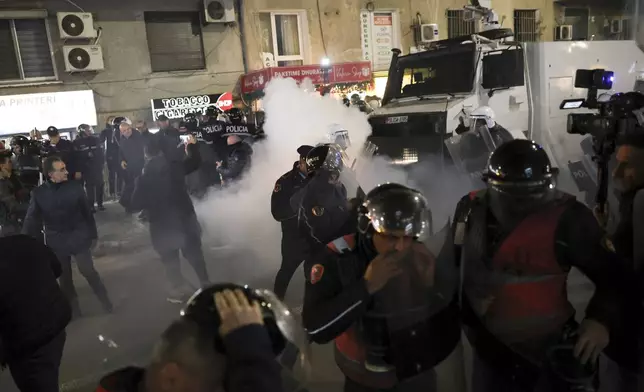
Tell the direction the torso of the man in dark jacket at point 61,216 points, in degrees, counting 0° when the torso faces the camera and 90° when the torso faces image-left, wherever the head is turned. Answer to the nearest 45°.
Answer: approximately 0°

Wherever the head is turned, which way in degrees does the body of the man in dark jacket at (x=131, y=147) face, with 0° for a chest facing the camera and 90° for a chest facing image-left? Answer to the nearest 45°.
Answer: approximately 45°

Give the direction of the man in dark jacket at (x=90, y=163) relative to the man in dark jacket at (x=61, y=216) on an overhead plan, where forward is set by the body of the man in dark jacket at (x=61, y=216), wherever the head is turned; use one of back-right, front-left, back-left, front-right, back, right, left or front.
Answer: back

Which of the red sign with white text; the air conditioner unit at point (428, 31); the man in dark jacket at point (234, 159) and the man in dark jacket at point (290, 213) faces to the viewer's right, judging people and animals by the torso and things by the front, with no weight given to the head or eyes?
the man in dark jacket at point (290, 213)

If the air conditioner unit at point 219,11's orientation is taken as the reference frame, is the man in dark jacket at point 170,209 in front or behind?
in front

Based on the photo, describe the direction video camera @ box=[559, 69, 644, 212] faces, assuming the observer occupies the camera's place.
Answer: facing to the left of the viewer

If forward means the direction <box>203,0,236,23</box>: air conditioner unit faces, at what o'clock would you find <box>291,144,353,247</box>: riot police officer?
The riot police officer is roughly at 12 o'clock from the air conditioner unit.

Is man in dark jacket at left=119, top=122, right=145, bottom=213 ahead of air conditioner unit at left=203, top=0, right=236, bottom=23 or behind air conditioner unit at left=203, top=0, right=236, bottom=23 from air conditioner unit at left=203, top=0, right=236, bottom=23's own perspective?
ahead
